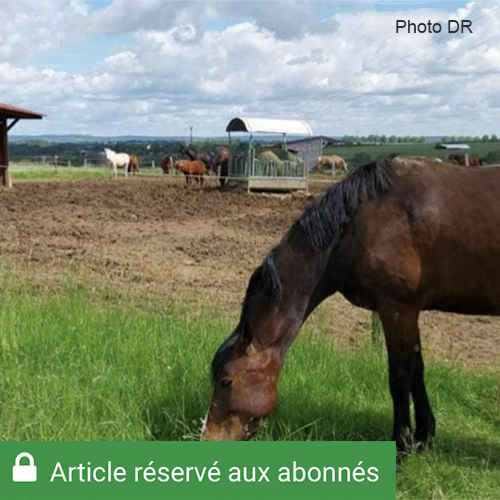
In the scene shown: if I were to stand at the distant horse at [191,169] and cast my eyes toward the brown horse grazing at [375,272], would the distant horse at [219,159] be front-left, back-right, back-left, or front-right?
back-left

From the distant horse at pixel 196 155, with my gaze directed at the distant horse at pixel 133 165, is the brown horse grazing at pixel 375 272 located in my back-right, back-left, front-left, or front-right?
back-left

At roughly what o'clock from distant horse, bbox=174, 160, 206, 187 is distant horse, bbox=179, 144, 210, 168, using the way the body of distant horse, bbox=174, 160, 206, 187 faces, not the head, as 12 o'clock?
distant horse, bbox=179, 144, 210, 168 is roughly at 3 o'clock from distant horse, bbox=174, 160, 206, 187.

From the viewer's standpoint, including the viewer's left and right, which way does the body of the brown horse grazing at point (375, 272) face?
facing to the left of the viewer

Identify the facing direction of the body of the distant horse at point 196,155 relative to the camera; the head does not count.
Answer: to the viewer's left

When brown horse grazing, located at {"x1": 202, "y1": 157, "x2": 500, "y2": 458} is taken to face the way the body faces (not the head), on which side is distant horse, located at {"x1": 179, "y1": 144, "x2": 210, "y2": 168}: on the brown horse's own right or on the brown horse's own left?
on the brown horse's own right

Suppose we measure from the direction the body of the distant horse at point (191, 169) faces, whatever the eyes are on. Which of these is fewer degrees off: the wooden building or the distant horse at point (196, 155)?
the wooden building

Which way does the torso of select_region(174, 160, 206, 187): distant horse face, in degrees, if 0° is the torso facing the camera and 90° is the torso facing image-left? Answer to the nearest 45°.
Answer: approximately 90°

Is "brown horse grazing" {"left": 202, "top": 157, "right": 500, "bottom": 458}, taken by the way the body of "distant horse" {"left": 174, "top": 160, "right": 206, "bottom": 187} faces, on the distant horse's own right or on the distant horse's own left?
on the distant horse's own left
